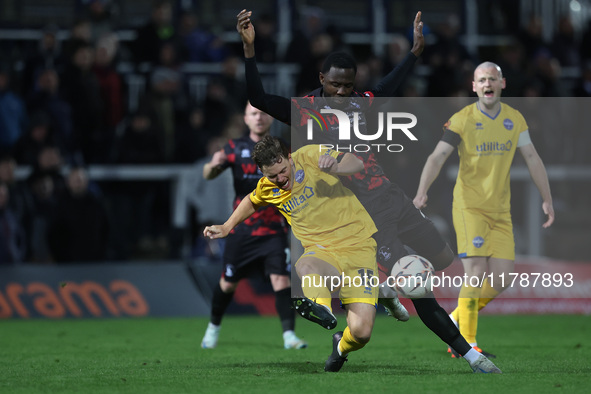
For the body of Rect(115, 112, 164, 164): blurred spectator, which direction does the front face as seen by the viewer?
toward the camera

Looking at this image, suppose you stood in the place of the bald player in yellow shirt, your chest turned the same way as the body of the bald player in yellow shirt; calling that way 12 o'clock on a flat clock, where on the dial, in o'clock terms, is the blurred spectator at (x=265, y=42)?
The blurred spectator is roughly at 5 o'clock from the bald player in yellow shirt.

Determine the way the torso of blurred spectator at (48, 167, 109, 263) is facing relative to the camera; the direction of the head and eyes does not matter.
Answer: toward the camera

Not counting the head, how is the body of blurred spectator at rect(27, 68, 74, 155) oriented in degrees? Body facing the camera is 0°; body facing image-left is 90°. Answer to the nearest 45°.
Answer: approximately 0°

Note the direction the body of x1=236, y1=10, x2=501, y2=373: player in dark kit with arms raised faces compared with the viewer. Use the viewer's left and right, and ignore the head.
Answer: facing the viewer

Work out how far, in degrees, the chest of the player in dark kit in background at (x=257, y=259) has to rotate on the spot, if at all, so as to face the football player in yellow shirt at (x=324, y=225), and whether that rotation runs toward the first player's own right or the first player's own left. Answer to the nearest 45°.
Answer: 0° — they already face them

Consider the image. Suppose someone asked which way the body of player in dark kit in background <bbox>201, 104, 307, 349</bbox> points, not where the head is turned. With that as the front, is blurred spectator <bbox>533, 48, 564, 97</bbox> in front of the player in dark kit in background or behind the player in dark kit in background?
behind

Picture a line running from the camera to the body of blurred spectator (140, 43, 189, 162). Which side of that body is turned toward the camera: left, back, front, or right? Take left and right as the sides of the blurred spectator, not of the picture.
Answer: front

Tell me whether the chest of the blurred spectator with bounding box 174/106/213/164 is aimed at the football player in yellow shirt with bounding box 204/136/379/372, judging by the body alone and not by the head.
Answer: yes

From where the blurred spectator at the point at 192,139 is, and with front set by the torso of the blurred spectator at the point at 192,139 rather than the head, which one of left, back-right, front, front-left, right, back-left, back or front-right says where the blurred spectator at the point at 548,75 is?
left

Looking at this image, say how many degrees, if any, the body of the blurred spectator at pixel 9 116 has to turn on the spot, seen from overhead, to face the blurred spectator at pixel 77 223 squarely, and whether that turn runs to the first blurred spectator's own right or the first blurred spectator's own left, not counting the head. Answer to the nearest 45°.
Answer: approximately 45° to the first blurred spectator's own left

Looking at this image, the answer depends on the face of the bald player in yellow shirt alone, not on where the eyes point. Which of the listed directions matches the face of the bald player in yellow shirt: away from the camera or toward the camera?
toward the camera

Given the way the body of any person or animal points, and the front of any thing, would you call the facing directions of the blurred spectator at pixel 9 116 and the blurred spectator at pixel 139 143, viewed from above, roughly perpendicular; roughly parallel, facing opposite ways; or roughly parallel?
roughly parallel

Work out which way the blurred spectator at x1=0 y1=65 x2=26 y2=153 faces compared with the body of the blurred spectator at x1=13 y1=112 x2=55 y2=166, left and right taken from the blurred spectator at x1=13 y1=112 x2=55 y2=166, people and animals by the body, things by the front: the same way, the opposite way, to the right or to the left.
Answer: the same way

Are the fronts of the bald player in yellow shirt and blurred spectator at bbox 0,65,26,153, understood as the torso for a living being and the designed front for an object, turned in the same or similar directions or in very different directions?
same or similar directions
